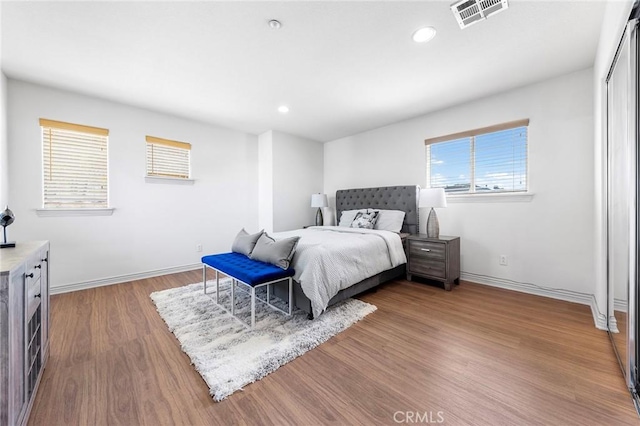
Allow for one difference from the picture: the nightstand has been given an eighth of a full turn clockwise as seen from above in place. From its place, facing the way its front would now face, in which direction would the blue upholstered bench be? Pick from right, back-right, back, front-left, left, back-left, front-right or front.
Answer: front-left

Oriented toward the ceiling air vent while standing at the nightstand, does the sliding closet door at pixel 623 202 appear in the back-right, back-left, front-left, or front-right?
front-left

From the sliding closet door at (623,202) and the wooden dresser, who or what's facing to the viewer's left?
the sliding closet door

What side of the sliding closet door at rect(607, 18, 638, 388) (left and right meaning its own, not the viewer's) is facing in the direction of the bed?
front

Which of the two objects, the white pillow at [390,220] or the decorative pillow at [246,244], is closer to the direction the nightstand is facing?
the decorative pillow

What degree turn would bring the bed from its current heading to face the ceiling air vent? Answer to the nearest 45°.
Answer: approximately 45° to its left

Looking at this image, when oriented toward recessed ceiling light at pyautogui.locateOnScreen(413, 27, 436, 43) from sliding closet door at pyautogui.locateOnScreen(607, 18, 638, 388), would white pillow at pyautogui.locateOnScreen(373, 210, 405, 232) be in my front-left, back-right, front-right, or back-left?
front-right

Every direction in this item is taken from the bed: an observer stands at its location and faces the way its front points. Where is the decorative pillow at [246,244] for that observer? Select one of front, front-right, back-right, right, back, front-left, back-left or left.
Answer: front

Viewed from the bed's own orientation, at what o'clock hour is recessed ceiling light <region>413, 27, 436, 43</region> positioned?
The recessed ceiling light is roughly at 10 o'clock from the bed.

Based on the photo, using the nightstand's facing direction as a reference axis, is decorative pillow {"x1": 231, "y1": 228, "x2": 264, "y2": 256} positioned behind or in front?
in front

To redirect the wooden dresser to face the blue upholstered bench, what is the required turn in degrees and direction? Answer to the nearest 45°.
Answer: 0° — it already faces it

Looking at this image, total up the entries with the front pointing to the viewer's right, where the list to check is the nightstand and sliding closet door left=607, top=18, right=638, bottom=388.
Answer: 0

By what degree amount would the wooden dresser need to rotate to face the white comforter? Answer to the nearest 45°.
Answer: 0° — it already faces it

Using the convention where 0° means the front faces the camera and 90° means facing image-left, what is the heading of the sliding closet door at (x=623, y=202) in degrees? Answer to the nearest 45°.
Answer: approximately 90°

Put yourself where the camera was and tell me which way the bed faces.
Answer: facing the viewer and to the left of the viewer

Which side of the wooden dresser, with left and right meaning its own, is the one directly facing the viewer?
right
